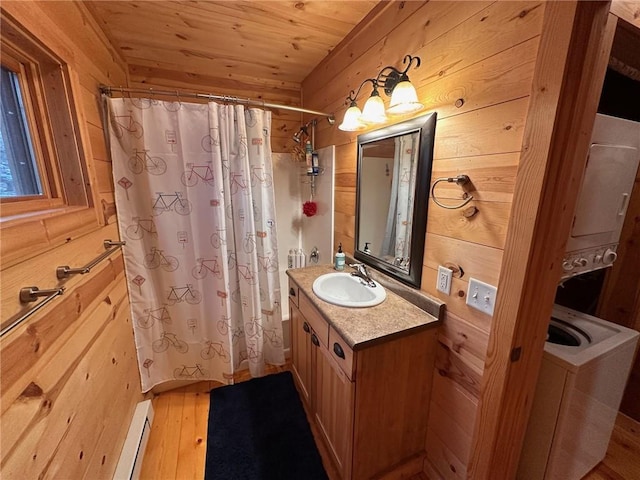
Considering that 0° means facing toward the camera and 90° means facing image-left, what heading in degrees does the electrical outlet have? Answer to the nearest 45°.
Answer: approximately 45°

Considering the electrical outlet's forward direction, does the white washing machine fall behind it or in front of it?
behind

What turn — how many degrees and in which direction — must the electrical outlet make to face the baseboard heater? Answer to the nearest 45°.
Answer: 0° — it already faces it

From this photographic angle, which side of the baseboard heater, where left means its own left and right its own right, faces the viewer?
right

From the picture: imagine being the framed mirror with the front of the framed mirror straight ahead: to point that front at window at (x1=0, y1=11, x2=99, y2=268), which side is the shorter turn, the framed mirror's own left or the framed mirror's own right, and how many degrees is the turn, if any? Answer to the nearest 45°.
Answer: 0° — it already faces it

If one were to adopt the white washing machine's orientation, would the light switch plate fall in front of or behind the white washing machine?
in front

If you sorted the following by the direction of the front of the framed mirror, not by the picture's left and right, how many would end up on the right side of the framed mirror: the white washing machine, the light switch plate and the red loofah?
1

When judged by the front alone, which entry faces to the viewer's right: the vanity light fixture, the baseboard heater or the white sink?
the baseboard heater

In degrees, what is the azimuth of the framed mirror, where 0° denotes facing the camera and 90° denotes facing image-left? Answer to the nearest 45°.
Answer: approximately 45°

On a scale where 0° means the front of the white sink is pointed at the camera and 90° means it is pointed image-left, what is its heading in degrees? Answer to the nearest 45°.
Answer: approximately 45°

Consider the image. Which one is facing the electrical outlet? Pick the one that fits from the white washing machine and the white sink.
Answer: the white washing machine

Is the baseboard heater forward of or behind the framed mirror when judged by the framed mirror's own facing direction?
forward
